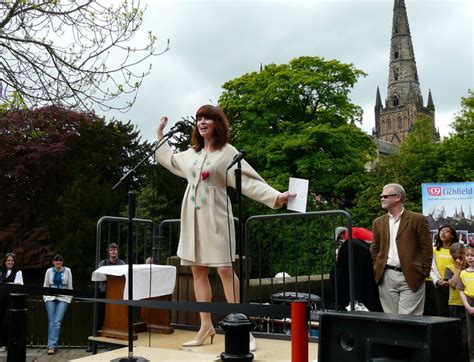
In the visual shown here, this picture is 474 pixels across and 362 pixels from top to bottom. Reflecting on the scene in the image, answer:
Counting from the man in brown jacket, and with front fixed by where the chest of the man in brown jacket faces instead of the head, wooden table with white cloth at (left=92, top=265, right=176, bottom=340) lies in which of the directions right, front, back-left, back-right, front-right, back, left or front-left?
front-right

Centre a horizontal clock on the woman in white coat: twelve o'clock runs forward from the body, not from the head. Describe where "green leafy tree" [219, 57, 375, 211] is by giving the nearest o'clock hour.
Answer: The green leafy tree is roughly at 5 o'clock from the woman in white coat.

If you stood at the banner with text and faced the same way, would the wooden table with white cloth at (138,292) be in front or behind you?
in front

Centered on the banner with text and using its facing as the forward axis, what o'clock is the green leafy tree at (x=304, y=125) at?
The green leafy tree is roughly at 5 o'clock from the banner with text.

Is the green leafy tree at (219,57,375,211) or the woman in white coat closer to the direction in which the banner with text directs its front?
the woman in white coat

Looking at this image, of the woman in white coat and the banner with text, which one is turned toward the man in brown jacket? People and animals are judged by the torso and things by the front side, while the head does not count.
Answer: the banner with text
